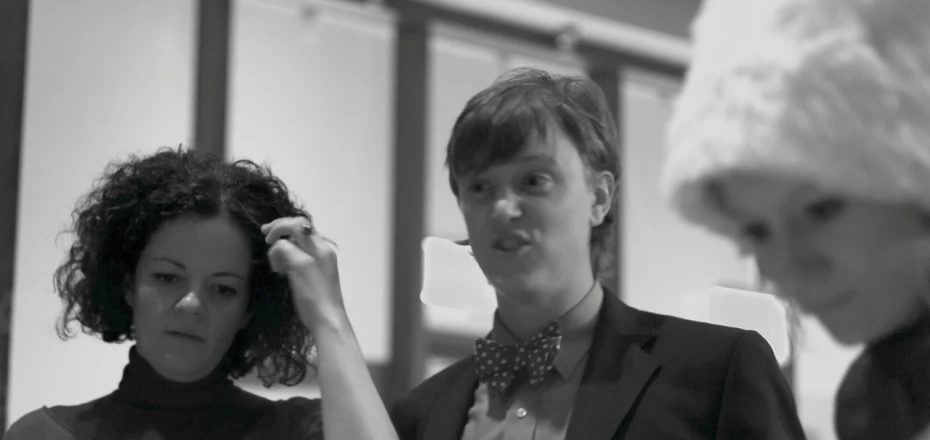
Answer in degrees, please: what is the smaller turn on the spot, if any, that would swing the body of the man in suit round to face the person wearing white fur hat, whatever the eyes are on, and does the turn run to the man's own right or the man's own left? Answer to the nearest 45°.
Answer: approximately 45° to the man's own left

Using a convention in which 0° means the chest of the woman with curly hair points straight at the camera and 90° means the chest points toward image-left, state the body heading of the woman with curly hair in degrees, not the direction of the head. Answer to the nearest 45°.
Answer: approximately 0°

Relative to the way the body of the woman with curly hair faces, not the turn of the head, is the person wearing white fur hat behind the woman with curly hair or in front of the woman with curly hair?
in front
